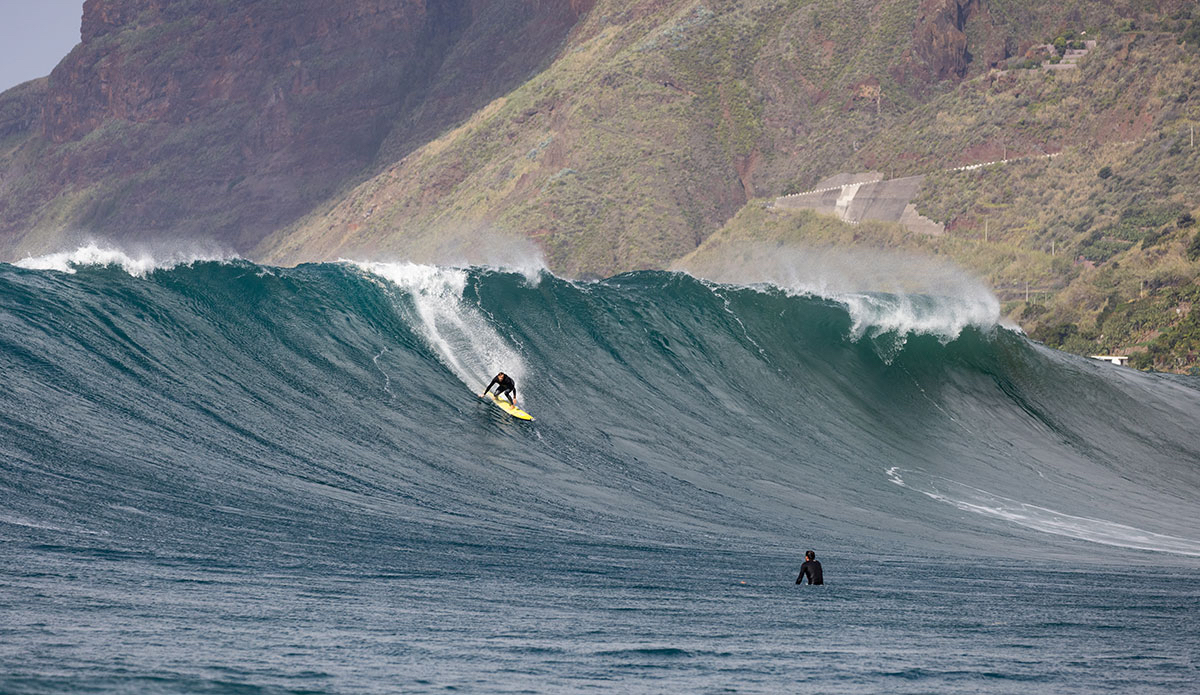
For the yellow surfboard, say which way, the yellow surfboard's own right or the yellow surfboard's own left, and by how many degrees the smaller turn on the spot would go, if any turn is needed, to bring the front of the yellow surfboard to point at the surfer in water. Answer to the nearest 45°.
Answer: approximately 45° to the yellow surfboard's own right

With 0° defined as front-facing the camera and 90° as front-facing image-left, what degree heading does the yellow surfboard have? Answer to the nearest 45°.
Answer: approximately 315°
